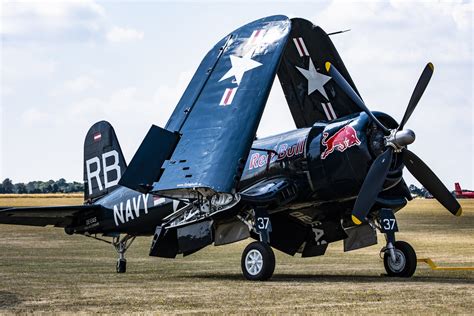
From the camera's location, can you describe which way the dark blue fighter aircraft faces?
facing the viewer and to the right of the viewer
